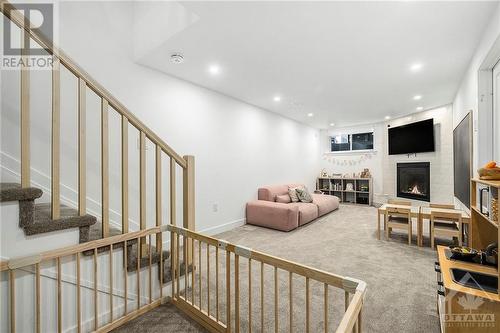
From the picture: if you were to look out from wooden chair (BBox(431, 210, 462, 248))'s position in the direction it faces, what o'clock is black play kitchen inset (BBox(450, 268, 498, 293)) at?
The black play kitchen inset is roughly at 6 o'clock from the wooden chair.

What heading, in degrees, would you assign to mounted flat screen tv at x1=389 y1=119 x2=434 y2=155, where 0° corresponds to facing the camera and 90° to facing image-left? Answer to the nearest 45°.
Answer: approximately 45°

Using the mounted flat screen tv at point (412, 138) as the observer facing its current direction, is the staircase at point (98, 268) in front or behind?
in front

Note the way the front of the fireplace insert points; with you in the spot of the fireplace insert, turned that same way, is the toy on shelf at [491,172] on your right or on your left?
on your left

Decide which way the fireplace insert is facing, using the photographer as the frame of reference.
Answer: facing the viewer and to the left of the viewer

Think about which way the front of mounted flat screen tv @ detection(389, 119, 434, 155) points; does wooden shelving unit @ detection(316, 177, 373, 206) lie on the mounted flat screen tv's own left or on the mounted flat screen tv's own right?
on the mounted flat screen tv's own right

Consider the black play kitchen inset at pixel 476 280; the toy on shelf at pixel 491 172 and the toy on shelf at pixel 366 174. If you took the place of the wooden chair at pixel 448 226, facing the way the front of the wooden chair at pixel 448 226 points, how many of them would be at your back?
2

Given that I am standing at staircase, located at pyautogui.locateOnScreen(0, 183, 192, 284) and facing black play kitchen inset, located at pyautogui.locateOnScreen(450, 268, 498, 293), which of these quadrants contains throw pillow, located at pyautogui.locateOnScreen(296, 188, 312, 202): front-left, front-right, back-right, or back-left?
front-left

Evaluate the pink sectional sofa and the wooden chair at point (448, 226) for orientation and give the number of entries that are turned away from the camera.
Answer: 1

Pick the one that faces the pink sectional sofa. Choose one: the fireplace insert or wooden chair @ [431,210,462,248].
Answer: the fireplace insert

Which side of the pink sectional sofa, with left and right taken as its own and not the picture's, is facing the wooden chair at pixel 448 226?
front

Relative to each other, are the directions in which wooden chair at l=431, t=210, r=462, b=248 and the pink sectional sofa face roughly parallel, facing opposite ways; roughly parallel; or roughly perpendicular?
roughly perpendicular

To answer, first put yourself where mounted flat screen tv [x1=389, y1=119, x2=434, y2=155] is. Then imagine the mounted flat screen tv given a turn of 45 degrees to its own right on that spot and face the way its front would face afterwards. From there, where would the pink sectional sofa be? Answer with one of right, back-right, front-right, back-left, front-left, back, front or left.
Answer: front-left

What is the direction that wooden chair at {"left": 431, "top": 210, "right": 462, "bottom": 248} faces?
away from the camera

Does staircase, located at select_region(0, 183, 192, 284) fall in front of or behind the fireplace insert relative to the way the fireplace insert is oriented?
in front
